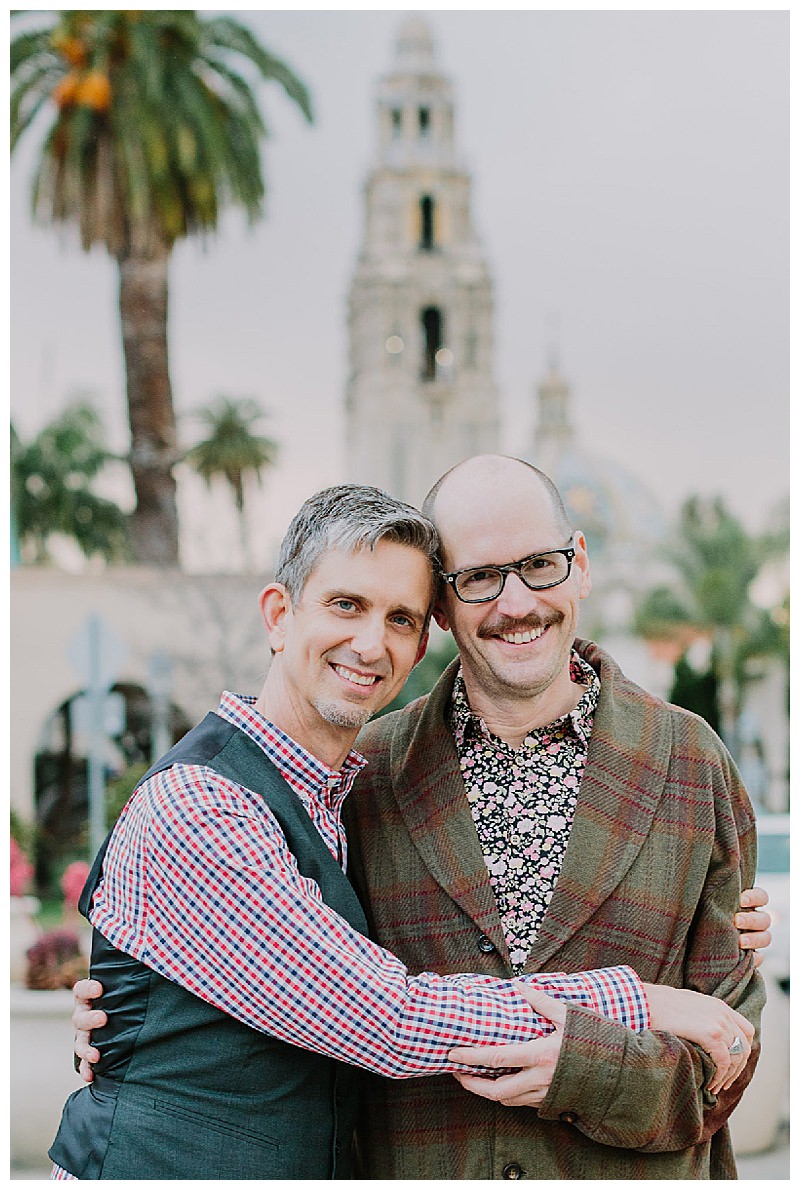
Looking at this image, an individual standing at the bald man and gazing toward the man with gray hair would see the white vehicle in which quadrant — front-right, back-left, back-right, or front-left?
back-right

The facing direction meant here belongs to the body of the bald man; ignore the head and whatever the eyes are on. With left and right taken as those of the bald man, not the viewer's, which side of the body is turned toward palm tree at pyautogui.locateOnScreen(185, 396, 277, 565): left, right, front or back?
back

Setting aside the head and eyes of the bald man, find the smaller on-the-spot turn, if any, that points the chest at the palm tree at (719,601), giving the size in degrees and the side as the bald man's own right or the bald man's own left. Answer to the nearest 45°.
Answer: approximately 180°

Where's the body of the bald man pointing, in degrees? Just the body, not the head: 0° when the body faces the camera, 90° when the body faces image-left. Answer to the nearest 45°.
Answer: approximately 0°

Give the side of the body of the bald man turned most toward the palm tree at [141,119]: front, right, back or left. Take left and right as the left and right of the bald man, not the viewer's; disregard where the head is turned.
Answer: back

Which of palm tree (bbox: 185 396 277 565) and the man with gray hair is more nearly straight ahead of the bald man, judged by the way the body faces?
the man with gray hair

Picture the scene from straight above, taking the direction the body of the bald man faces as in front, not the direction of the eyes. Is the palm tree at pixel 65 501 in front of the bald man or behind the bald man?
behind

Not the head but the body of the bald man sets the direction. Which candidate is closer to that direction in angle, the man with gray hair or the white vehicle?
the man with gray hair

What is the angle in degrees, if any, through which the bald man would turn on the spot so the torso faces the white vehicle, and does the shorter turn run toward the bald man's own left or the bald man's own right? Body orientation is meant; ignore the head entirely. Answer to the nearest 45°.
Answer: approximately 180°
